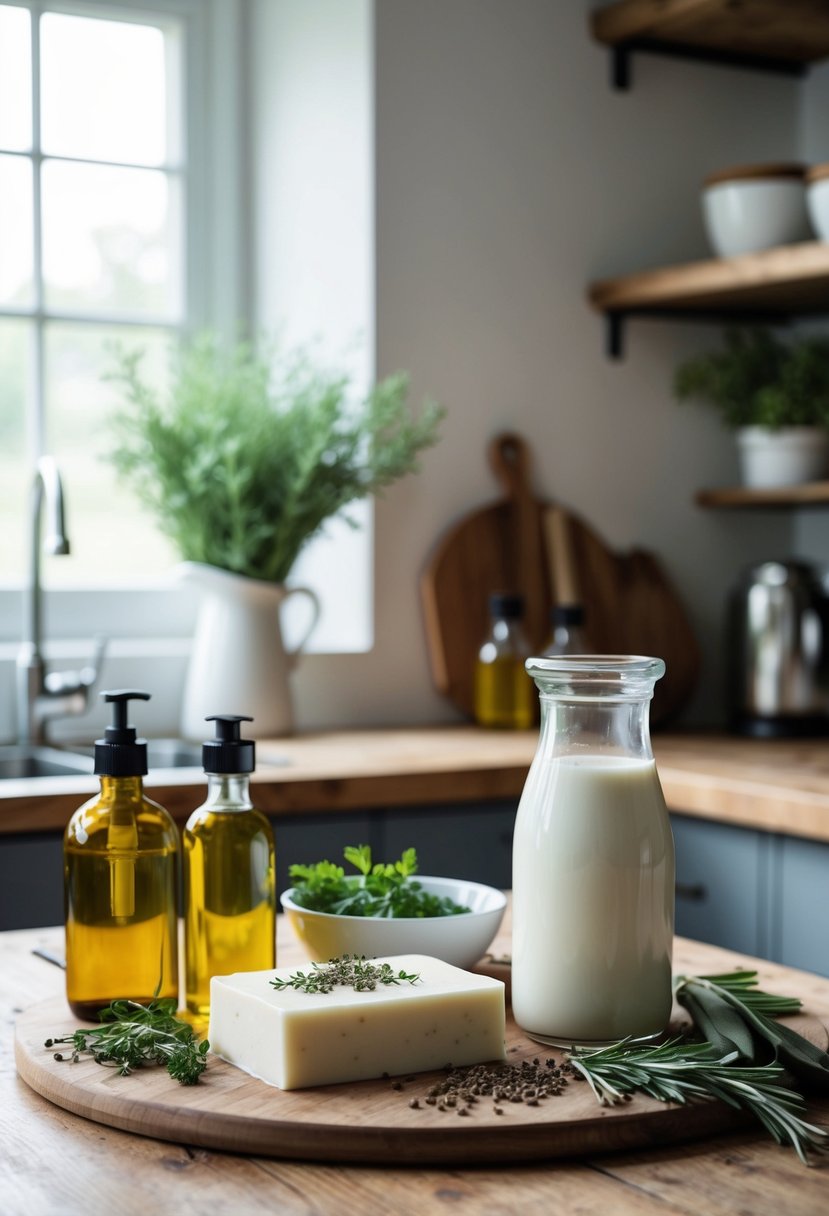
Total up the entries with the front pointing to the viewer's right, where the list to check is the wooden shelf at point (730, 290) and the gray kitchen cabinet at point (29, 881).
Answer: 0

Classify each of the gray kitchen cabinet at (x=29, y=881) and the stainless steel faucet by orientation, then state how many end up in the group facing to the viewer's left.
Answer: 0

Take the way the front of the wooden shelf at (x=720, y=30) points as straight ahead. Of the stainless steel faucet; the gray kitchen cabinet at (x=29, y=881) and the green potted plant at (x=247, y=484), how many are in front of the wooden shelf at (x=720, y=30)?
3

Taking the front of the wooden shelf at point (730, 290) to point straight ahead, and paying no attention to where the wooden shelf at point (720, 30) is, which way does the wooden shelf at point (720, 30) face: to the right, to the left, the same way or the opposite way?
the same way

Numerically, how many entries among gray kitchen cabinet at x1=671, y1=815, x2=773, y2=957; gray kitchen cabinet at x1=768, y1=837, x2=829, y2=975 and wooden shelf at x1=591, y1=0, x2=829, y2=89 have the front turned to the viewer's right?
0

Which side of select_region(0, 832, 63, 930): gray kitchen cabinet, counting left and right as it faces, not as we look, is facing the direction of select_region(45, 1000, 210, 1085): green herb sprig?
front

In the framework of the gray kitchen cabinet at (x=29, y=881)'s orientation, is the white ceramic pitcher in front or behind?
behind

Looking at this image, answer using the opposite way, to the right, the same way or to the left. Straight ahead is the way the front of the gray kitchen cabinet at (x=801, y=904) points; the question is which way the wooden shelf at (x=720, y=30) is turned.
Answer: the same way

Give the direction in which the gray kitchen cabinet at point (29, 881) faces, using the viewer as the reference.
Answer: facing the viewer

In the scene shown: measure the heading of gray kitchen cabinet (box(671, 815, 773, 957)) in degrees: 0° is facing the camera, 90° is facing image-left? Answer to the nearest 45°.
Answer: approximately 45°

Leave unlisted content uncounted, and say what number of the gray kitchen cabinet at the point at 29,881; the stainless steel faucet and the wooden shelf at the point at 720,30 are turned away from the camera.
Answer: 0

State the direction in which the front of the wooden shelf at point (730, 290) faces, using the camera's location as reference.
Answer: facing the viewer and to the left of the viewer

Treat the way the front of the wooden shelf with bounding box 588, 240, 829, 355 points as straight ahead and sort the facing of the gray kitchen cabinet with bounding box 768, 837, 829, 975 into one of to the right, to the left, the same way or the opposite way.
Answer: the same way

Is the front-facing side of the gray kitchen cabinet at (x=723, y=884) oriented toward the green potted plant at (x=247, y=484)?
no

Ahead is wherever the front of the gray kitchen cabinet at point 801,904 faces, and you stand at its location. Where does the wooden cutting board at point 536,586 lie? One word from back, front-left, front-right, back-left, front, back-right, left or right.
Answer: right

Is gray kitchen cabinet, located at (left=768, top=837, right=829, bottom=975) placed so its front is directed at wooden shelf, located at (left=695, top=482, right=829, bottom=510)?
no
